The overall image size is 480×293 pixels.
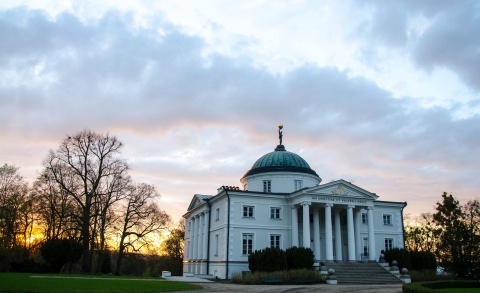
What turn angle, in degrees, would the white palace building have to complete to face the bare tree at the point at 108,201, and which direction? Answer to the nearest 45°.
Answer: approximately 135° to its right

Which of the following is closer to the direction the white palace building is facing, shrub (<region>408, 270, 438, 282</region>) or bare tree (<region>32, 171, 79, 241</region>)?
the shrub

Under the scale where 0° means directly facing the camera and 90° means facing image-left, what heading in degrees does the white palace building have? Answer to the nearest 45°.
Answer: approximately 315°

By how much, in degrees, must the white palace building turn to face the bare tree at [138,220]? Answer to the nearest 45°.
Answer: approximately 135° to its right

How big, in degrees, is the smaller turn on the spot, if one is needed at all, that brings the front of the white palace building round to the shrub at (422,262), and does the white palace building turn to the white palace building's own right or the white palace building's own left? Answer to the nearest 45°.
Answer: approximately 45° to the white palace building's own left

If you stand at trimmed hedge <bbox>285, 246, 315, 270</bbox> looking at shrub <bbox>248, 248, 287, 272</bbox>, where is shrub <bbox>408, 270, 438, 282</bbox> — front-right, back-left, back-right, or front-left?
back-left

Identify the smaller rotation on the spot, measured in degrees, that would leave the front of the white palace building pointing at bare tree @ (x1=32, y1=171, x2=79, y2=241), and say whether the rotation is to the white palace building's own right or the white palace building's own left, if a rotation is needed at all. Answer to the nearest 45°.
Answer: approximately 135° to the white palace building's own right

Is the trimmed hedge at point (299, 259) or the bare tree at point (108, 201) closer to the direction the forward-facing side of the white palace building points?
the trimmed hedge

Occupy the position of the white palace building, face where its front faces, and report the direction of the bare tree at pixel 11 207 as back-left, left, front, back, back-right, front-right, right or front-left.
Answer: back-right
